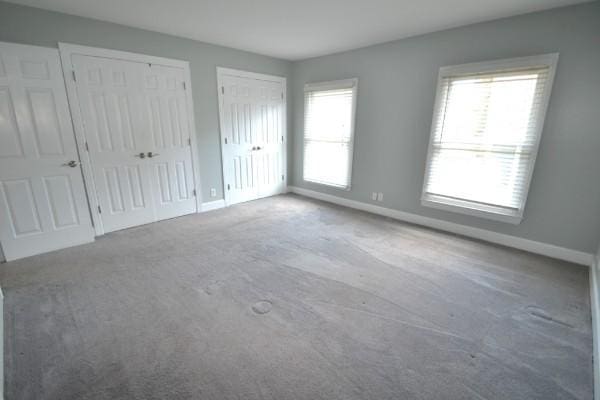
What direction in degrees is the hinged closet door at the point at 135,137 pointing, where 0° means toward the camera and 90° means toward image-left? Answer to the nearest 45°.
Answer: approximately 315°

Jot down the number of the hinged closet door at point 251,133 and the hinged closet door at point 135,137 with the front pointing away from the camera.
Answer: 0

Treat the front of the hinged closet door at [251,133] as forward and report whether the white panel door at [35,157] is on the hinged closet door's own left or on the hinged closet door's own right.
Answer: on the hinged closet door's own right

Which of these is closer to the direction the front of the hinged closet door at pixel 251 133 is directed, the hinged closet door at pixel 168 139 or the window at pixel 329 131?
the window

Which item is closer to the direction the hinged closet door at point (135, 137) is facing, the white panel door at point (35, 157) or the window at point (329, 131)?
the window

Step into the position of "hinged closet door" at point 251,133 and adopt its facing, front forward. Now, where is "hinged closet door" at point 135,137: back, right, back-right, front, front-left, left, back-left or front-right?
right

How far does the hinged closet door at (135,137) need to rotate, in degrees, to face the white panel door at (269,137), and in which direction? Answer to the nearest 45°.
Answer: approximately 45° to its left

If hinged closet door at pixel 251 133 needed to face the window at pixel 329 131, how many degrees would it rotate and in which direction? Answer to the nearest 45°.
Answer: approximately 45° to its left

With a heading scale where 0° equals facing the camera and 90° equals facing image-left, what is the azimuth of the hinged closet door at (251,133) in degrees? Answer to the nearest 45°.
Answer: approximately 315°
